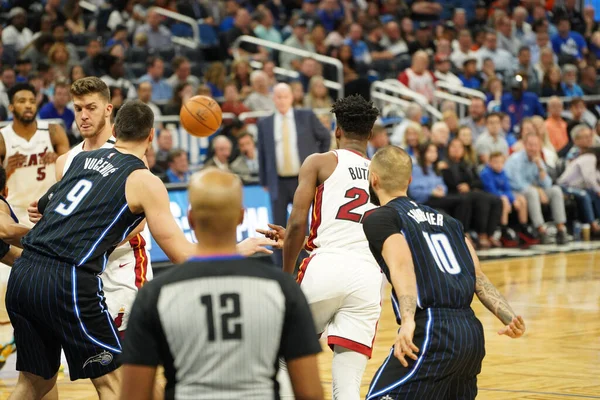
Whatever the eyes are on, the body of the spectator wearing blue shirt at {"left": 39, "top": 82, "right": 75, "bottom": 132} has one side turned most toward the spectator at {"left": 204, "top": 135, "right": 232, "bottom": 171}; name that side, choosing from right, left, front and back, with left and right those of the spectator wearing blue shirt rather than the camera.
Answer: left

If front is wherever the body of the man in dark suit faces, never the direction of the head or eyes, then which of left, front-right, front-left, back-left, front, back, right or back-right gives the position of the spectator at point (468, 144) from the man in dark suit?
back-left

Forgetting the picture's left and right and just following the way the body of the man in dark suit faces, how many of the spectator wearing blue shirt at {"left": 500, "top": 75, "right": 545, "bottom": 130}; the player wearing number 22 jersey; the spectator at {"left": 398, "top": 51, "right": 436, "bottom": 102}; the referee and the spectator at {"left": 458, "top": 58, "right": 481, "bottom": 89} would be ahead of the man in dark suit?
2

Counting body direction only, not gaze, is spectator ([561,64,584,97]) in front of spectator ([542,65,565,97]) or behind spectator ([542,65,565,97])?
behind

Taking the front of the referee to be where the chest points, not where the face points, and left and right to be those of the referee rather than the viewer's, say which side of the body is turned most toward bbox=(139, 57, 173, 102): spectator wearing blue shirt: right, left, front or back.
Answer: front

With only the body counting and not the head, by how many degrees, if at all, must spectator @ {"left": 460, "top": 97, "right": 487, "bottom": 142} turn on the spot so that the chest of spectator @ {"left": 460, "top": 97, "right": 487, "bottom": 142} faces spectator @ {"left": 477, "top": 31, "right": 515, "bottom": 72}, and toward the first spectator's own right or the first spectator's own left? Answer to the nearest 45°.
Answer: approximately 135° to the first spectator's own right

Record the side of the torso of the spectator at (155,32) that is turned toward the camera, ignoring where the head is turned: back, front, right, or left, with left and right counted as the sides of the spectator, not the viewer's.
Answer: front

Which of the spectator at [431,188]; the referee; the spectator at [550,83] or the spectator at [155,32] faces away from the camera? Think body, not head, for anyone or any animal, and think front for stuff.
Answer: the referee

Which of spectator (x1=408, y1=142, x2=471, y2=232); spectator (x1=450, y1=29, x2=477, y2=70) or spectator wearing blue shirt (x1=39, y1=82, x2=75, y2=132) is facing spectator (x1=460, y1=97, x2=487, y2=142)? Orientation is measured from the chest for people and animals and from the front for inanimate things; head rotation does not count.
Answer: spectator (x1=450, y1=29, x2=477, y2=70)

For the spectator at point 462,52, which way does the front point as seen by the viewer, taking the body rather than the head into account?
toward the camera

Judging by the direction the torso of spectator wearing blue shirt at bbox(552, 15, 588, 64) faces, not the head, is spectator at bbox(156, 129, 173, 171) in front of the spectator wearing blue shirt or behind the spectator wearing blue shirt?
in front

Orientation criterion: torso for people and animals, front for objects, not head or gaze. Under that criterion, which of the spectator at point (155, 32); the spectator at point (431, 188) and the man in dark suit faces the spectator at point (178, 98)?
the spectator at point (155, 32)

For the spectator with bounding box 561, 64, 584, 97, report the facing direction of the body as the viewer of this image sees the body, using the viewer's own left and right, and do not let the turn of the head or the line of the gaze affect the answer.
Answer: facing the viewer
